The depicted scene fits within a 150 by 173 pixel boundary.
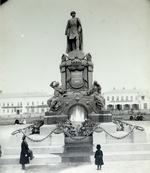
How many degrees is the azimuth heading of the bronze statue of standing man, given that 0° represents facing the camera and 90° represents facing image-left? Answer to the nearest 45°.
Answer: approximately 0°
